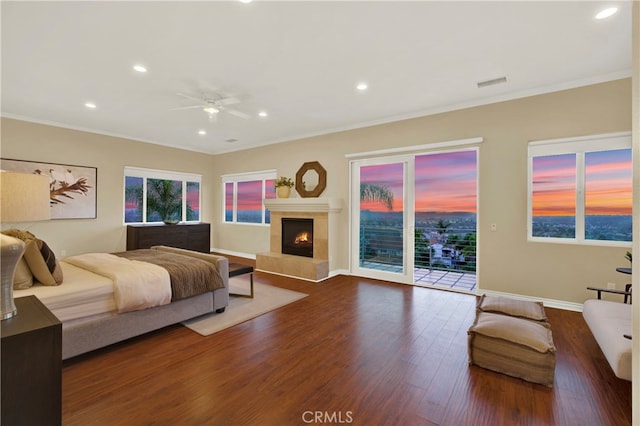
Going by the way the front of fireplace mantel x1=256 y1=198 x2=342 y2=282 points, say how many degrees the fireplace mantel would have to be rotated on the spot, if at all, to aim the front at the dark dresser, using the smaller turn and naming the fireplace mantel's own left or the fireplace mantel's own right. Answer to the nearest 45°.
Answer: approximately 45° to the fireplace mantel's own right

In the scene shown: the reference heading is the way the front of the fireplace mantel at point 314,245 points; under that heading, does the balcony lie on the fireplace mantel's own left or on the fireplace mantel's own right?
on the fireplace mantel's own left

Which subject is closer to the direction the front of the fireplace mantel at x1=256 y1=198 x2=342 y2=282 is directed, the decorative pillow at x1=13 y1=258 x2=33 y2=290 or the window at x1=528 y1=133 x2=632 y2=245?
the decorative pillow

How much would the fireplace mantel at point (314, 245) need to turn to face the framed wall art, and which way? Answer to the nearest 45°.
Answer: approximately 45° to its right

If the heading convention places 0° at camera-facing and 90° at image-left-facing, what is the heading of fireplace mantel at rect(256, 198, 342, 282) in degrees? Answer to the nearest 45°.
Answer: approximately 45°

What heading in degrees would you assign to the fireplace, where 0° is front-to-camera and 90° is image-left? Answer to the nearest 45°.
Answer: approximately 45°

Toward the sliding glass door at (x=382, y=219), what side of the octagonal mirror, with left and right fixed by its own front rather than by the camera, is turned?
left
